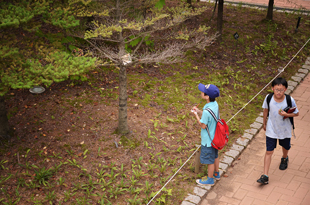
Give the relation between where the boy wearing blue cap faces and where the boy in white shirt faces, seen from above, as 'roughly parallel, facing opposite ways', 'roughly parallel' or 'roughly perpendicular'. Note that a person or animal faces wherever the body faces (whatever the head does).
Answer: roughly perpendicular

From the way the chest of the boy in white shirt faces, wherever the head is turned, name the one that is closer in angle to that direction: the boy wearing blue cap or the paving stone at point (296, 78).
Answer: the boy wearing blue cap

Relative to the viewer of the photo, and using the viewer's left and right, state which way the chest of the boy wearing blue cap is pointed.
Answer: facing to the left of the viewer

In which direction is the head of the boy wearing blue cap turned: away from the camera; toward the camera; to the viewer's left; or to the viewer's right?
to the viewer's left

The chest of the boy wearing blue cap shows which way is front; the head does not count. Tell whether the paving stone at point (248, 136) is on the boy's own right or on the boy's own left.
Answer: on the boy's own right

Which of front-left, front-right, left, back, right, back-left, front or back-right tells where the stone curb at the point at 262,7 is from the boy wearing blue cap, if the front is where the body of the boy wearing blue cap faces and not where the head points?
right

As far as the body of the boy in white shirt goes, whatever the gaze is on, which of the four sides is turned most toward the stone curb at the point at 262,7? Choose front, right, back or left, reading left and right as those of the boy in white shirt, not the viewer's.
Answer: back

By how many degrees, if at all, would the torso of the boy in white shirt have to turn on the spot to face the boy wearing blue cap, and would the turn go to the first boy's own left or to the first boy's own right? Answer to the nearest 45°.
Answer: approximately 45° to the first boy's own right
